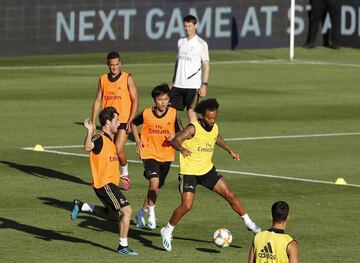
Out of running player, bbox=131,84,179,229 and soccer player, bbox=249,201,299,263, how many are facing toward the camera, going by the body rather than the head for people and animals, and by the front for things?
1

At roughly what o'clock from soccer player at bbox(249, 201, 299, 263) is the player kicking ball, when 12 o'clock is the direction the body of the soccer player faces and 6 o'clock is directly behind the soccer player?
The player kicking ball is roughly at 10 o'clock from the soccer player.

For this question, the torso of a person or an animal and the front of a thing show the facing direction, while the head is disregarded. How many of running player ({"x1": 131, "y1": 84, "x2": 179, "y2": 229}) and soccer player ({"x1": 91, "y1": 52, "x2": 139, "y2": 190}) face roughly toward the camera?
2

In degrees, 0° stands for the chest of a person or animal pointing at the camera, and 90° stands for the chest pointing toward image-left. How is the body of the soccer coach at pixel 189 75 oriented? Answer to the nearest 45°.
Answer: approximately 45°

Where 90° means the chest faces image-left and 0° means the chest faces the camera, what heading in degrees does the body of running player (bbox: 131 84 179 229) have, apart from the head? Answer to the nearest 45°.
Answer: approximately 0°

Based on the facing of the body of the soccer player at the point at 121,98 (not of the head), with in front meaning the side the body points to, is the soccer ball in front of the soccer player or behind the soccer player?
in front

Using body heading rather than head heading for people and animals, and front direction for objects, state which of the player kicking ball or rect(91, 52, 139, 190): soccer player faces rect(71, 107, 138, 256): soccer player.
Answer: rect(91, 52, 139, 190): soccer player

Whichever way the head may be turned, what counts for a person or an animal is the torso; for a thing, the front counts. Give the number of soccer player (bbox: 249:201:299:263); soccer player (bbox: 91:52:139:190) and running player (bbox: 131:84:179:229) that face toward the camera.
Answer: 2

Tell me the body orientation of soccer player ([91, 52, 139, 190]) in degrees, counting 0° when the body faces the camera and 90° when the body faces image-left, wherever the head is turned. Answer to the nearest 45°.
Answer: approximately 0°

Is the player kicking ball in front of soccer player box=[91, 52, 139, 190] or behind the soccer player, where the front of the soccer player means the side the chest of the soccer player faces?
in front

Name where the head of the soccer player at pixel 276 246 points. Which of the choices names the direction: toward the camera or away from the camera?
away from the camera

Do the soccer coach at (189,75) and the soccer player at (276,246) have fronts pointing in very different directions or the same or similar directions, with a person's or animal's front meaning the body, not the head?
very different directions
